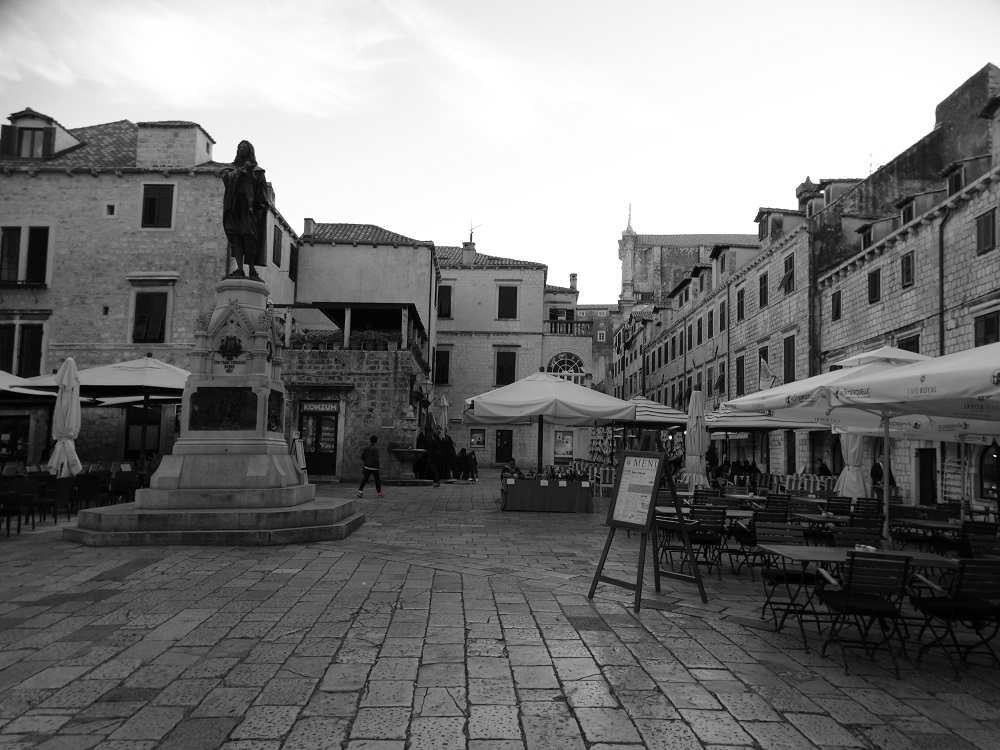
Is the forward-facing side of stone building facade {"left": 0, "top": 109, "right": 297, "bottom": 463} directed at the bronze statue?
yes

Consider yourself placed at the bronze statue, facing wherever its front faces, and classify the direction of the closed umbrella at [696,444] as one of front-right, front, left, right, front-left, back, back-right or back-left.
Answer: left

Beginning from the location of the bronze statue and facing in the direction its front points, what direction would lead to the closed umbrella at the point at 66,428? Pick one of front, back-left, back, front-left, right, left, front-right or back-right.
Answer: back-right

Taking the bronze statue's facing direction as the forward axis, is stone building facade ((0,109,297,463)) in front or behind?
behind

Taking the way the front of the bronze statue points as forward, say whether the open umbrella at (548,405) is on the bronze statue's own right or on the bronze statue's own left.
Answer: on the bronze statue's own left

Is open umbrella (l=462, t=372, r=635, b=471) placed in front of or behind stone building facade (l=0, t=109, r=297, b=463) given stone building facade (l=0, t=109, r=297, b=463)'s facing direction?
in front

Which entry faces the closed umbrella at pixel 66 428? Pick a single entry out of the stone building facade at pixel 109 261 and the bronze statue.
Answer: the stone building facade

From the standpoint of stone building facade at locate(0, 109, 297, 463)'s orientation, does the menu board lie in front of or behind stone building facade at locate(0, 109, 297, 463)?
in front

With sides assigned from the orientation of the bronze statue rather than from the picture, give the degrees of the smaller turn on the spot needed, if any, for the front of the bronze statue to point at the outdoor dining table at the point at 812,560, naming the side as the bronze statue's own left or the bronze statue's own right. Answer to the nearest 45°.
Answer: approximately 45° to the bronze statue's own left

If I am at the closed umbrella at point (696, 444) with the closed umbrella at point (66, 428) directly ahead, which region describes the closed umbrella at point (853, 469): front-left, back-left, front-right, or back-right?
back-left
